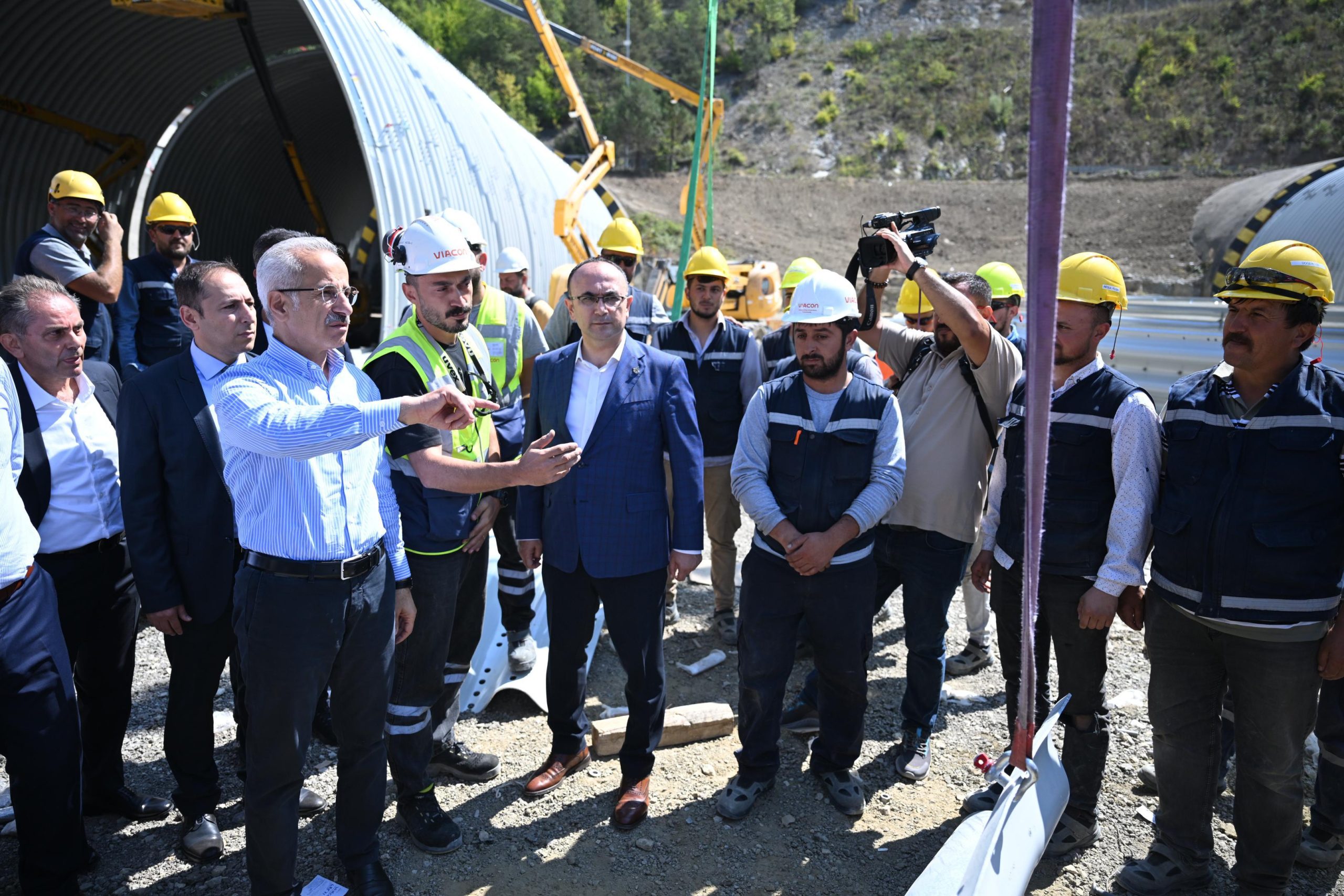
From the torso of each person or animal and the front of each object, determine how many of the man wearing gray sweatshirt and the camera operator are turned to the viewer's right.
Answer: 0

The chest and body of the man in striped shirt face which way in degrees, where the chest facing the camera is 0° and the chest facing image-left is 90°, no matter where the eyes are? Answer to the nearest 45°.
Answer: approximately 315°

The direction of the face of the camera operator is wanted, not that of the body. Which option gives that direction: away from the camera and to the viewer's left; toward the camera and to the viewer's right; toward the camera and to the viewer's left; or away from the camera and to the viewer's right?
toward the camera and to the viewer's left

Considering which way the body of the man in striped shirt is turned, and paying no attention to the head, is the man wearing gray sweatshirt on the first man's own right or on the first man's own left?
on the first man's own left

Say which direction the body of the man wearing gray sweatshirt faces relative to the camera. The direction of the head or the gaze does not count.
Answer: toward the camera

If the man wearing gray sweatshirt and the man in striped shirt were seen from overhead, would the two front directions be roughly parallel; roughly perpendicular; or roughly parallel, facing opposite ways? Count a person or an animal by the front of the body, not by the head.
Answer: roughly perpendicular

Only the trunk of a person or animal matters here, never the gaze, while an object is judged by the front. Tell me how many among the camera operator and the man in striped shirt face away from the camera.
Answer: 0

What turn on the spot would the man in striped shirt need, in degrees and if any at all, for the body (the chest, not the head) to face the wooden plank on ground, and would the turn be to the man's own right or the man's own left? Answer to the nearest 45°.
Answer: approximately 90° to the man's own left

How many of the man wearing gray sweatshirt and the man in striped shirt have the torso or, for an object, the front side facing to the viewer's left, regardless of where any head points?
0

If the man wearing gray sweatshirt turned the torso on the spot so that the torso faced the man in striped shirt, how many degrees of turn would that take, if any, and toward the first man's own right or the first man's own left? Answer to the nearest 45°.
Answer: approximately 45° to the first man's own right

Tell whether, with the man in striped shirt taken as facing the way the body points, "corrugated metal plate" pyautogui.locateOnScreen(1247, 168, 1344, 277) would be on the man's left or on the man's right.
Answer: on the man's left

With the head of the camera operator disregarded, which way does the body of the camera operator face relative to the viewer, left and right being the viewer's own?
facing the viewer and to the left of the viewer

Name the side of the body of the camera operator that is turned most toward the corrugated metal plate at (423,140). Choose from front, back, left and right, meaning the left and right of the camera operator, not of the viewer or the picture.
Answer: right

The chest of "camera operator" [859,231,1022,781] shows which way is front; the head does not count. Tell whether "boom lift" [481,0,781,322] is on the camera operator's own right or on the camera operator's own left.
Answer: on the camera operator's own right
